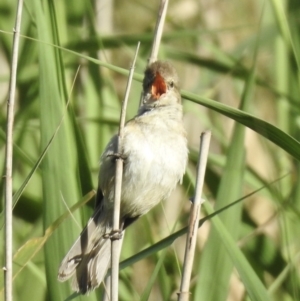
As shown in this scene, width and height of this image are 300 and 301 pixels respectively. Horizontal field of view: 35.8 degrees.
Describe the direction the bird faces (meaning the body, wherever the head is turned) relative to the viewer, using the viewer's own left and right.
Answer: facing the viewer

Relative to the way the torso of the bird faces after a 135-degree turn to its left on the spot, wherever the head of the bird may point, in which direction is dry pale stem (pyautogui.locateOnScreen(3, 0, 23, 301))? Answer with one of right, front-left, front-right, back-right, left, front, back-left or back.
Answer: back
